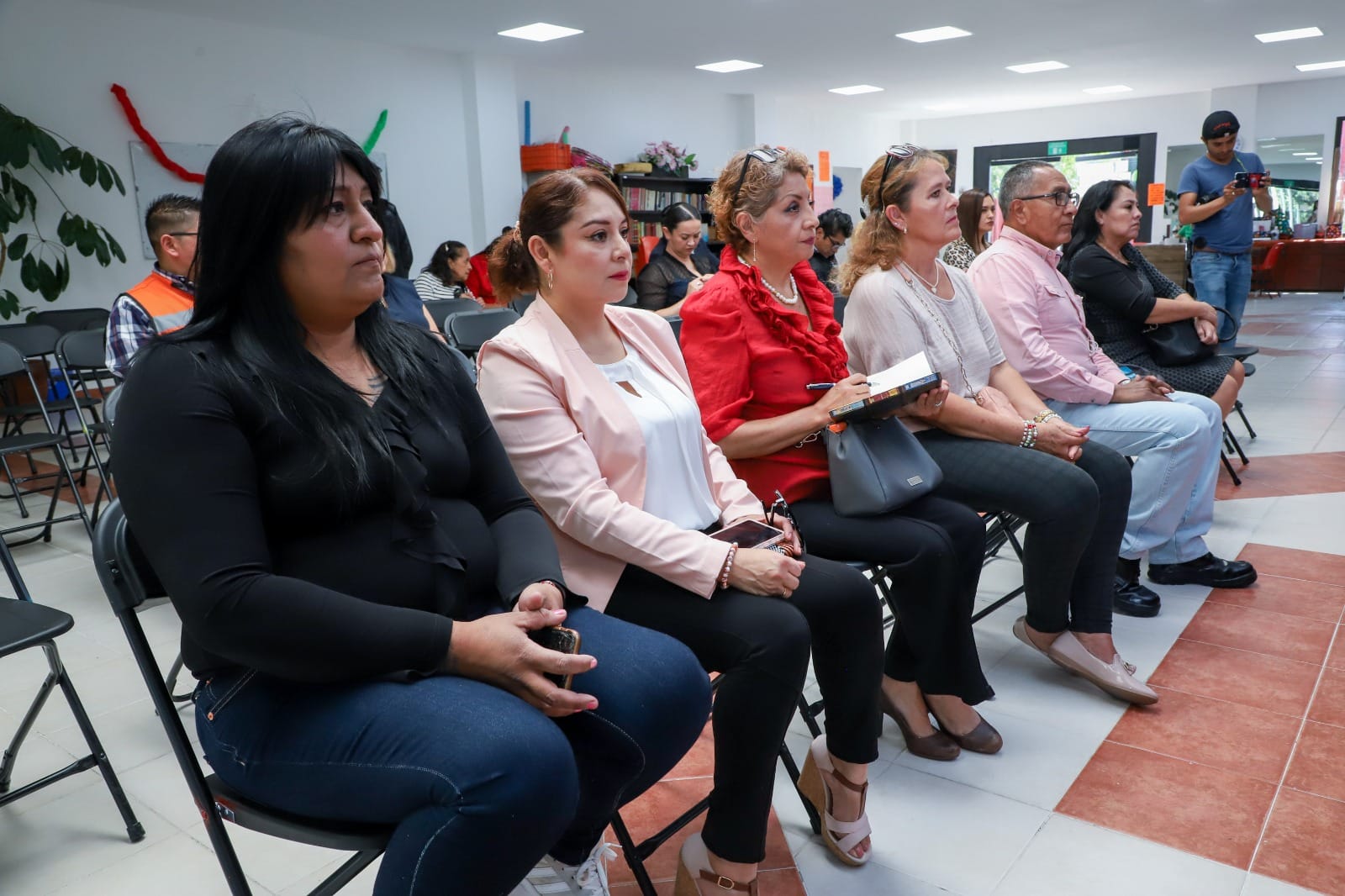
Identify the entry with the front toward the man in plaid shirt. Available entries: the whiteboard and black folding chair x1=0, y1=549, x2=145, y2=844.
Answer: the whiteboard
